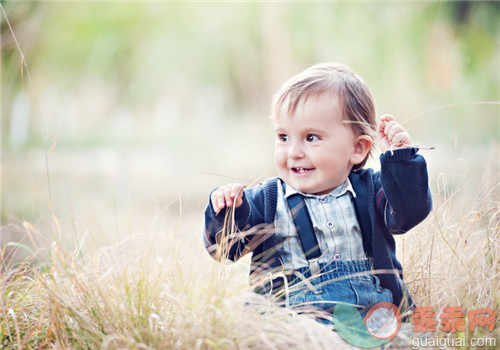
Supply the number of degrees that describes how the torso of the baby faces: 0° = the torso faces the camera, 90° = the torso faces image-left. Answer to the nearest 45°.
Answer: approximately 0°
